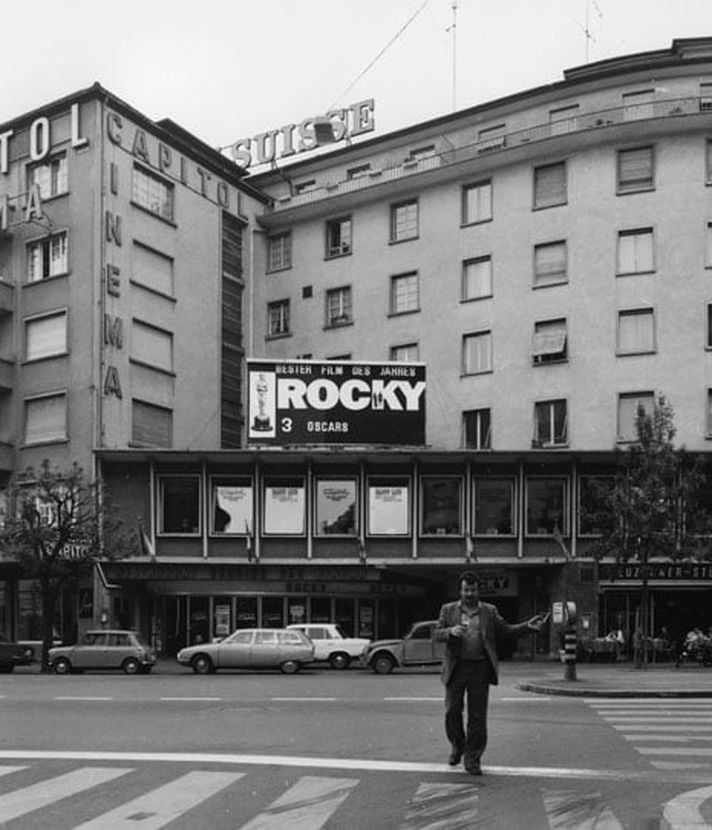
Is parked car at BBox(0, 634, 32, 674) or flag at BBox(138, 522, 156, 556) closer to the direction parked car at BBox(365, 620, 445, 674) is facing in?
the parked car

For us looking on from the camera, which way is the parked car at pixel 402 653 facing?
facing to the left of the viewer

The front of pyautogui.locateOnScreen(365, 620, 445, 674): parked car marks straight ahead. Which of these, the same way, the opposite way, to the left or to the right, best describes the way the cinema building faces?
to the left

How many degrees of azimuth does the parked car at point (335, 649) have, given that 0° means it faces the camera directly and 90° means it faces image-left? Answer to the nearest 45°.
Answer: approximately 90°

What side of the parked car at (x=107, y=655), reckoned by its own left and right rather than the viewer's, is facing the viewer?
left

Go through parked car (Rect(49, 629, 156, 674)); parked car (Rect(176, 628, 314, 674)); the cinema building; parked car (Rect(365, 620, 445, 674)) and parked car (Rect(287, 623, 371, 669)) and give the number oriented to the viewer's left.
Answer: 4

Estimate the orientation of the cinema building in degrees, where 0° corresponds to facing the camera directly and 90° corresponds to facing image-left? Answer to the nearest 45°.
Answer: approximately 0°

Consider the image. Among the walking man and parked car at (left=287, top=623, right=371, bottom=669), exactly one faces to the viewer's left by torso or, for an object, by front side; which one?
the parked car

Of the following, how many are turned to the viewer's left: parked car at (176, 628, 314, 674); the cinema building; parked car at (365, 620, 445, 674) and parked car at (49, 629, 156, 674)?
3

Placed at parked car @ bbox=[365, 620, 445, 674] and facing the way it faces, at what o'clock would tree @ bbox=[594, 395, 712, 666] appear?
The tree is roughly at 5 o'clock from the parked car.

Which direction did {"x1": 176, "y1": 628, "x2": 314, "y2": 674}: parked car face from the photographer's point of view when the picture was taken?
facing to the left of the viewer

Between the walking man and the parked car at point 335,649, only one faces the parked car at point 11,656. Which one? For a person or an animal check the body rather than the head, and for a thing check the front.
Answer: the parked car at point 335,649

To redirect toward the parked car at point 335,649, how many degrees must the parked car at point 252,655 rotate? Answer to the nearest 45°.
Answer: approximately 135° to its right

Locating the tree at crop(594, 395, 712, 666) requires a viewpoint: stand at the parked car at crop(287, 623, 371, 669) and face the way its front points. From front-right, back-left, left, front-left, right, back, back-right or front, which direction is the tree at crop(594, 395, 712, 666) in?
back
